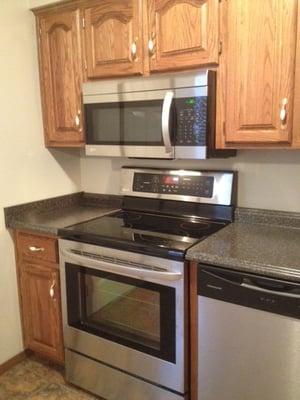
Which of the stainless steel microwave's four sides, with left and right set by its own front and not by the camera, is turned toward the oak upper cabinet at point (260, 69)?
left

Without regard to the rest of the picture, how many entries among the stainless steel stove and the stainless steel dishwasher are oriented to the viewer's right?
0

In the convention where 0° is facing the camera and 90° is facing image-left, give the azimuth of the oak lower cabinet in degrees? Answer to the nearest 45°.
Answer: approximately 45°

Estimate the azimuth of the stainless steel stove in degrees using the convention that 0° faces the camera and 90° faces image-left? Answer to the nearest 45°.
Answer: approximately 45°

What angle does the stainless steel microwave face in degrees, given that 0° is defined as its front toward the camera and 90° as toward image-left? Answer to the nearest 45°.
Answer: approximately 45°

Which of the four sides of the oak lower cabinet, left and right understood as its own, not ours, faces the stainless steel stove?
left

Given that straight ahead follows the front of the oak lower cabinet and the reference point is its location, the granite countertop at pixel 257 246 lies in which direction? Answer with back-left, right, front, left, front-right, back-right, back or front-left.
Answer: left

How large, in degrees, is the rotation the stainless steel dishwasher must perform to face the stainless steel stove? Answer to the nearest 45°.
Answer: approximately 90° to its right
